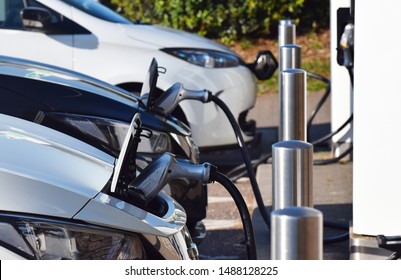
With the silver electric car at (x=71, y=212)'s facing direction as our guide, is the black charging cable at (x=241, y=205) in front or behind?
in front

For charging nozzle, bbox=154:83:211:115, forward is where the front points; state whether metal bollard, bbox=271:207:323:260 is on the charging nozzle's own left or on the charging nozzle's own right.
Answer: on the charging nozzle's own left

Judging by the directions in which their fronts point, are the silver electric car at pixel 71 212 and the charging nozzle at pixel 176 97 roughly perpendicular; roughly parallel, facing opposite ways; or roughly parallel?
roughly parallel, facing opposite ways

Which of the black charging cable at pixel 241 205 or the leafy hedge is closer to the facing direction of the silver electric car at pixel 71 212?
the black charging cable

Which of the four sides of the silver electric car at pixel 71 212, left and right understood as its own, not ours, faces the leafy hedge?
left

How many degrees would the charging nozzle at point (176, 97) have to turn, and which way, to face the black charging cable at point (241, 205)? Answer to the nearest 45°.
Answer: approximately 90° to its left

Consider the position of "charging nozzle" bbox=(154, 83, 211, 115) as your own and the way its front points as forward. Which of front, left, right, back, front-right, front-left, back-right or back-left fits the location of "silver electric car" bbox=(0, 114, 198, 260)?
left

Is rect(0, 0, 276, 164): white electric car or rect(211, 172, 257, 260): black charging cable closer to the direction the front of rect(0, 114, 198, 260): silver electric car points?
the black charging cable

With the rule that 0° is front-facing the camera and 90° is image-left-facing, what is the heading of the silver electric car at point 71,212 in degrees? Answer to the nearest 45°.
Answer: approximately 270°

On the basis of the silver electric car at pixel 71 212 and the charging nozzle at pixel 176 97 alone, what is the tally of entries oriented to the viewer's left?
1

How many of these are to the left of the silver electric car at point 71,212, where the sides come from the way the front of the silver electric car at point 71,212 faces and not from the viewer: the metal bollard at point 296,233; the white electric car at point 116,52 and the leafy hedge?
2

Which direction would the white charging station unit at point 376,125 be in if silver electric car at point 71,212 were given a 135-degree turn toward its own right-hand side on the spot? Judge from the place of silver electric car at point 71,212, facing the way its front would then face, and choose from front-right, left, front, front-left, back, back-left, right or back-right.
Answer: back

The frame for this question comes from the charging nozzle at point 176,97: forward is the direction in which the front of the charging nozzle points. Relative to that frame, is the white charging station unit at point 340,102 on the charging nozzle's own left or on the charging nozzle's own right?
on the charging nozzle's own right

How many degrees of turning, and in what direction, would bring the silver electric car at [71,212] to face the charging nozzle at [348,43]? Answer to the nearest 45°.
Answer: approximately 45° to its left

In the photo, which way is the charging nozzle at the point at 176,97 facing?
to the viewer's left

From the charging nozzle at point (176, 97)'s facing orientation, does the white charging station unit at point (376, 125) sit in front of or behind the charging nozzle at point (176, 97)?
behind
